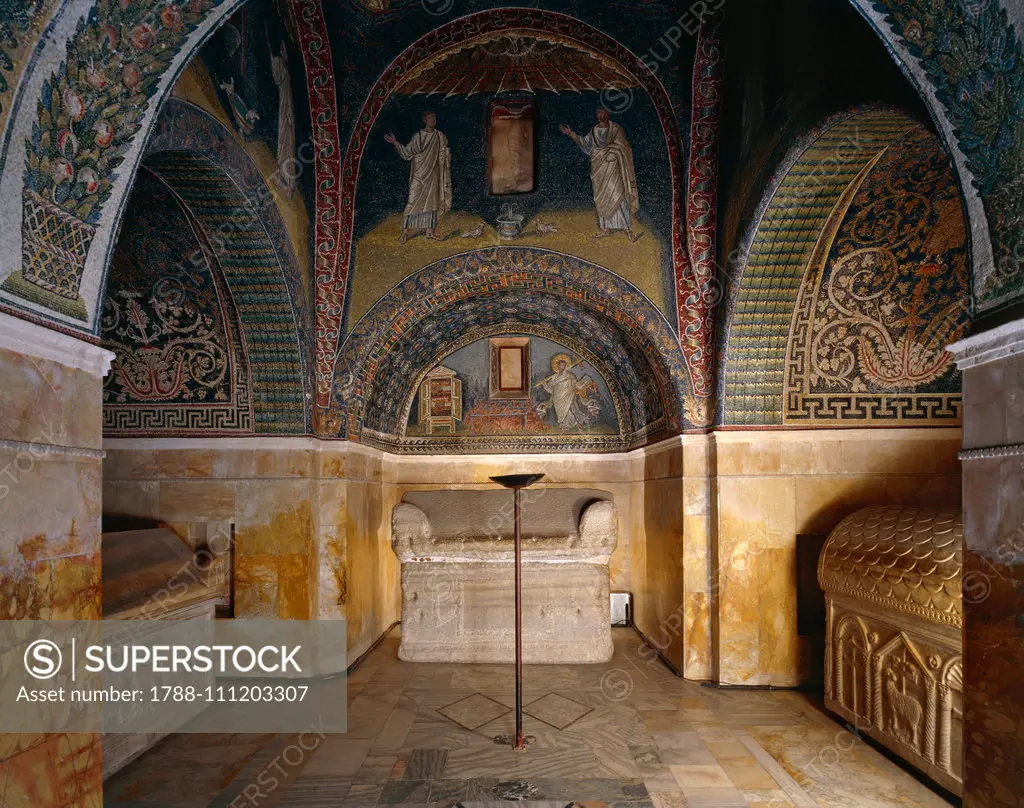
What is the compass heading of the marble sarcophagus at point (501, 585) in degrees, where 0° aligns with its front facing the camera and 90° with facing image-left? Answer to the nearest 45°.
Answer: approximately 0°

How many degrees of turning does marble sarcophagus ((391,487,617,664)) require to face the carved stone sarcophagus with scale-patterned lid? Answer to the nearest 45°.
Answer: approximately 45° to its left
